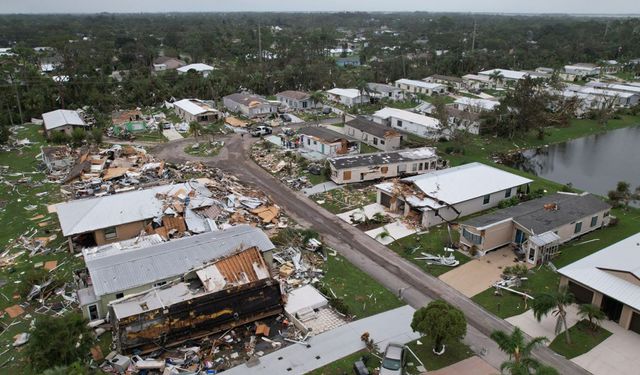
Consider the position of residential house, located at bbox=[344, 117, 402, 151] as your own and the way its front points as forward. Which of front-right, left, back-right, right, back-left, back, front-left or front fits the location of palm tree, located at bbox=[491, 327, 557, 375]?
front-left

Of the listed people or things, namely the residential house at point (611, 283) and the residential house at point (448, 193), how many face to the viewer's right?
0

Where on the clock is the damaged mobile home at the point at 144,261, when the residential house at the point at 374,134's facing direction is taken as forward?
The damaged mobile home is roughly at 11 o'clock from the residential house.

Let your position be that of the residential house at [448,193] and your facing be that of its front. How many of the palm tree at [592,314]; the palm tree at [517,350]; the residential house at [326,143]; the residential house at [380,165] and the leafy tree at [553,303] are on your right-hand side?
2

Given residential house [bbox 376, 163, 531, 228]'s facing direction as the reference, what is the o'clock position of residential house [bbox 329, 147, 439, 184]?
residential house [bbox 329, 147, 439, 184] is roughly at 3 o'clock from residential house [bbox 376, 163, 531, 228].

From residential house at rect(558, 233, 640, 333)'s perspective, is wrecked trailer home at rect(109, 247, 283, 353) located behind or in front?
in front

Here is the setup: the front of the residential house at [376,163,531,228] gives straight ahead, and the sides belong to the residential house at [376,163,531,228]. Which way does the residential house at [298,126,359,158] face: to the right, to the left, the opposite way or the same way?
the same way

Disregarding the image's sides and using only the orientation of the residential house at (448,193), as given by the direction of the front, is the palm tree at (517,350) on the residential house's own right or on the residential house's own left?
on the residential house's own left

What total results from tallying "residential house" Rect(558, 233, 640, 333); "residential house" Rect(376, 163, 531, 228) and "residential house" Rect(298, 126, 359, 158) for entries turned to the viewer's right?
0

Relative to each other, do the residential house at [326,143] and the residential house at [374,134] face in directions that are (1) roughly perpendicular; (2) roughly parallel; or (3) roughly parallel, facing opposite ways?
roughly parallel

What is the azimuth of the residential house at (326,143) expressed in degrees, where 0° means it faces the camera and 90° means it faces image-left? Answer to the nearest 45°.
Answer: approximately 45°

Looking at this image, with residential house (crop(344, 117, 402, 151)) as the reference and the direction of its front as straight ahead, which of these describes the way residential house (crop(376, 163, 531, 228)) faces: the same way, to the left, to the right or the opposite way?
the same way

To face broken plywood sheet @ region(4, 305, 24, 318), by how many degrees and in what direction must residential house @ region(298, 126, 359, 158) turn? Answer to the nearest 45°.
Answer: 0° — it already faces it

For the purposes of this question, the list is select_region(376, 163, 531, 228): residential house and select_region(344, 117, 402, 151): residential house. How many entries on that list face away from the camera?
0

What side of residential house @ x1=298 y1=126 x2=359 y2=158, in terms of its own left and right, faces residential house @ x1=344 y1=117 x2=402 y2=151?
back

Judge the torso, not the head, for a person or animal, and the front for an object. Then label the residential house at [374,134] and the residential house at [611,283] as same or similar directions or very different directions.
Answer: same or similar directions

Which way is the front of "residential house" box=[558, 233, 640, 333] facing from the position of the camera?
facing the viewer and to the left of the viewer

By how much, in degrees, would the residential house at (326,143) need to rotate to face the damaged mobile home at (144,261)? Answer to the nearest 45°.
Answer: approximately 45° to its left
